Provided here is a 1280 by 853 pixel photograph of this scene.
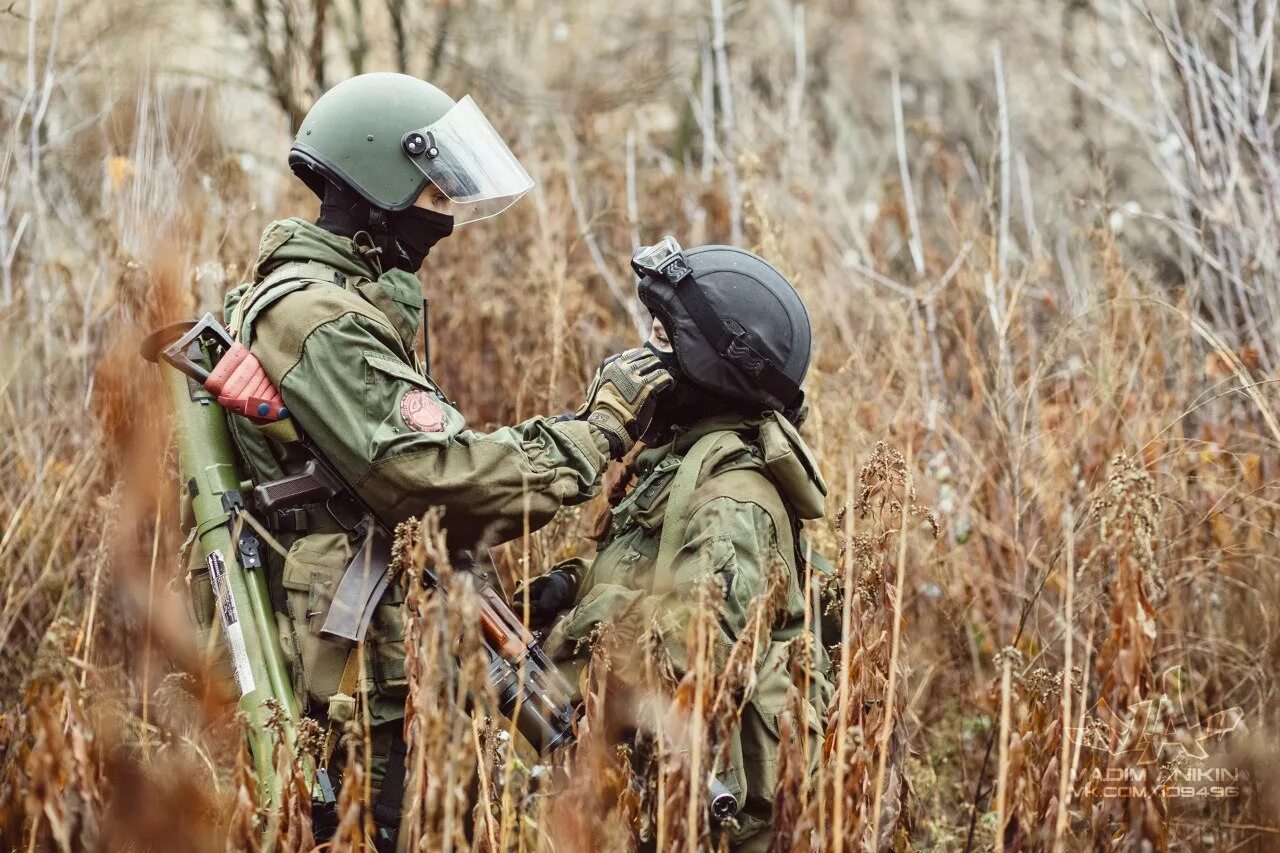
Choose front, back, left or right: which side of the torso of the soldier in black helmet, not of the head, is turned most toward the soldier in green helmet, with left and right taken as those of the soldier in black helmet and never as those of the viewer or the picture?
front

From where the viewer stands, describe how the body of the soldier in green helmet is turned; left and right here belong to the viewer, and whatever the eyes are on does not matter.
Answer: facing to the right of the viewer

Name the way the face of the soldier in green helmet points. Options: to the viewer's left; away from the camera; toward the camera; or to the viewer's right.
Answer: to the viewer's right

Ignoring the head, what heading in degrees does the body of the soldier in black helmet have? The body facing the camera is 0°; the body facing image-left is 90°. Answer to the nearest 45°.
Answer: approximately 90°

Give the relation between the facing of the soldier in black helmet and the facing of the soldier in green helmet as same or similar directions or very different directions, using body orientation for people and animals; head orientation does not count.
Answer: very different directions

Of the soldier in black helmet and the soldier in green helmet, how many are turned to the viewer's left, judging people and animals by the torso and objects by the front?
1

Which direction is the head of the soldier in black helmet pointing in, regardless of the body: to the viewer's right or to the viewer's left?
to the viewer's left

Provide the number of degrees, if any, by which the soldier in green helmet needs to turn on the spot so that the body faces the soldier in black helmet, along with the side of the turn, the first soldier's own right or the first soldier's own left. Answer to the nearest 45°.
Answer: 0° — they already face them
